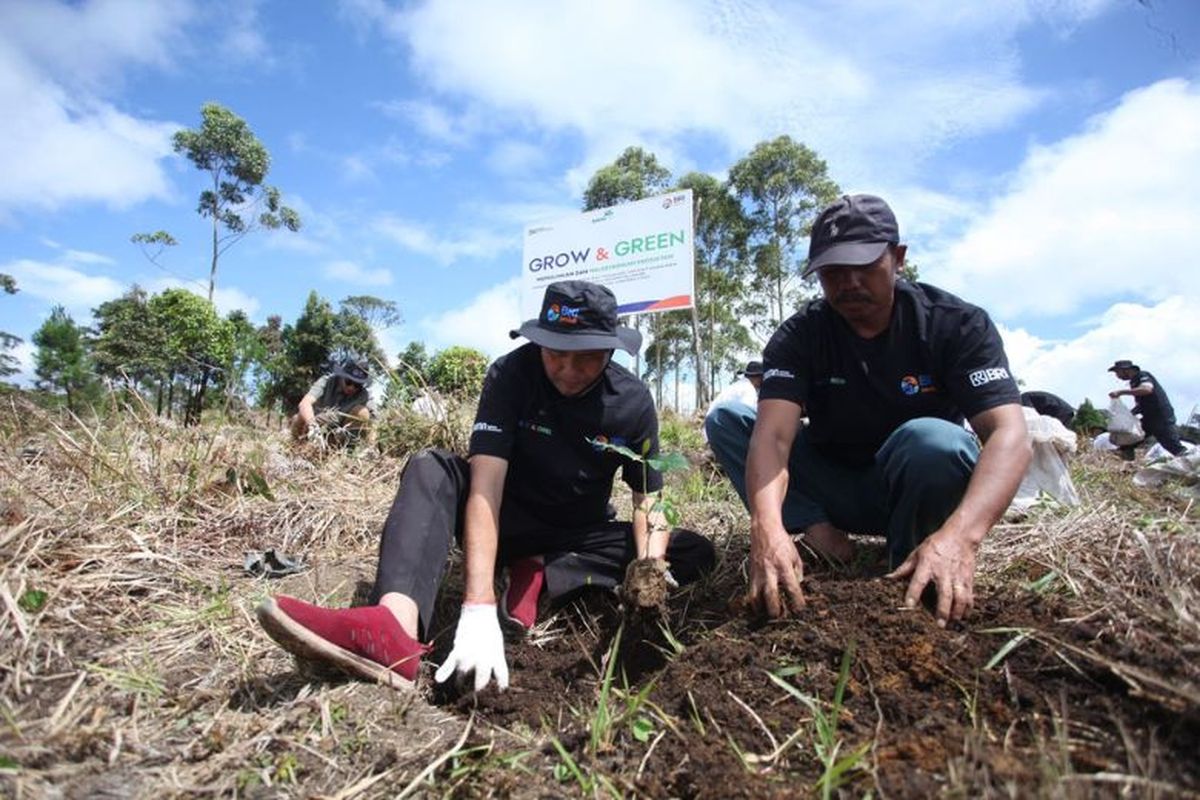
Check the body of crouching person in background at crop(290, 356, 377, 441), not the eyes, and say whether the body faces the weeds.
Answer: yes

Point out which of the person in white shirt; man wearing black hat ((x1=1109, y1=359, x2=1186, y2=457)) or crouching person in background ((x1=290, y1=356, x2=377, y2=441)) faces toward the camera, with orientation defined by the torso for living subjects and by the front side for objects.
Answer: the crouching person in background

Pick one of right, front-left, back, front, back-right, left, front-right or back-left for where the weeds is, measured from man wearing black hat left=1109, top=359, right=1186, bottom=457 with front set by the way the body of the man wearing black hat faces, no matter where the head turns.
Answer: left

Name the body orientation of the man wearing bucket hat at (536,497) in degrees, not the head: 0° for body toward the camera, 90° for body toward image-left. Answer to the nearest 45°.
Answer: approximately 0°

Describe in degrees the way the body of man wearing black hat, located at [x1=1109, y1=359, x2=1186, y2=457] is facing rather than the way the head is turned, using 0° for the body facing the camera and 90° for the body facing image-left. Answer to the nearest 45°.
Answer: approximately 90°

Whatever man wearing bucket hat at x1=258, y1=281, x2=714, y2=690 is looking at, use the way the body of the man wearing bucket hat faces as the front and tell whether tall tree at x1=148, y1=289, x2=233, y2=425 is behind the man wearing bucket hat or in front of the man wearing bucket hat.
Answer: behind

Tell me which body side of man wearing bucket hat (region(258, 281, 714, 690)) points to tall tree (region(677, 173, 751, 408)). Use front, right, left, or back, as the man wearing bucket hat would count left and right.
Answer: back

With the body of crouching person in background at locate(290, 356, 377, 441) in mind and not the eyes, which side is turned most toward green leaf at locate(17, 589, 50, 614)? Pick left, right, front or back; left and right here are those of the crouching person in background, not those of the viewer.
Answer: front

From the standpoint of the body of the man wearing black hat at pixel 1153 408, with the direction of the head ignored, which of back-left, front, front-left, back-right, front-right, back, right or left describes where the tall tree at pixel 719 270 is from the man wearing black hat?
front-right
